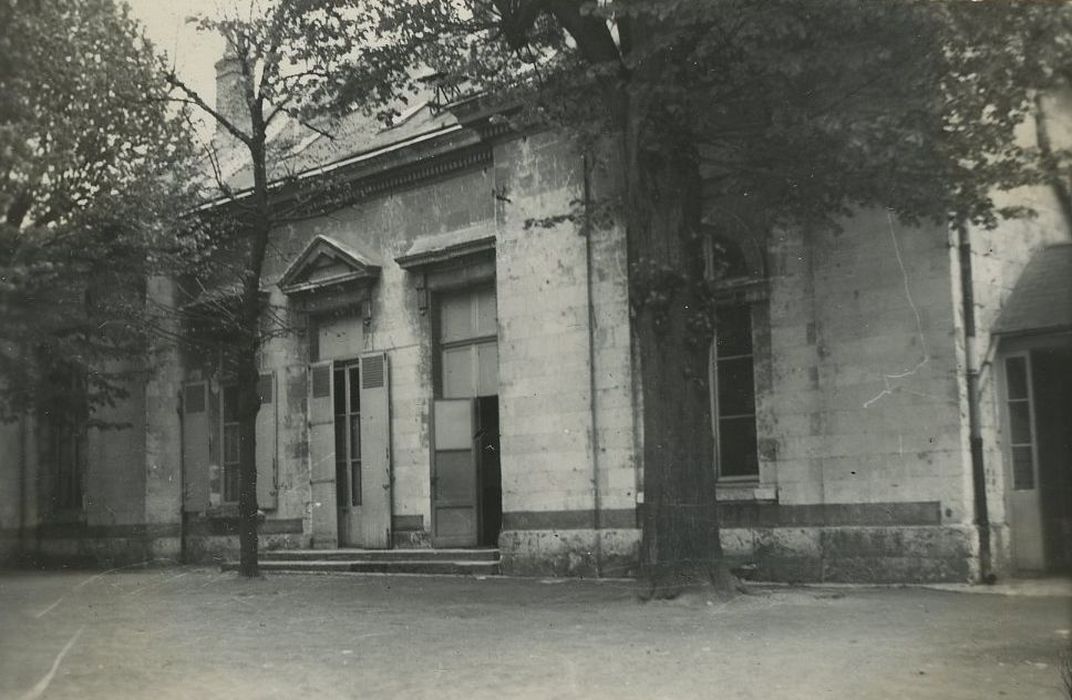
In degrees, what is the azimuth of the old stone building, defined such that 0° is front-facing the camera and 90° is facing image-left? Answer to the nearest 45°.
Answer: approximately 45°
